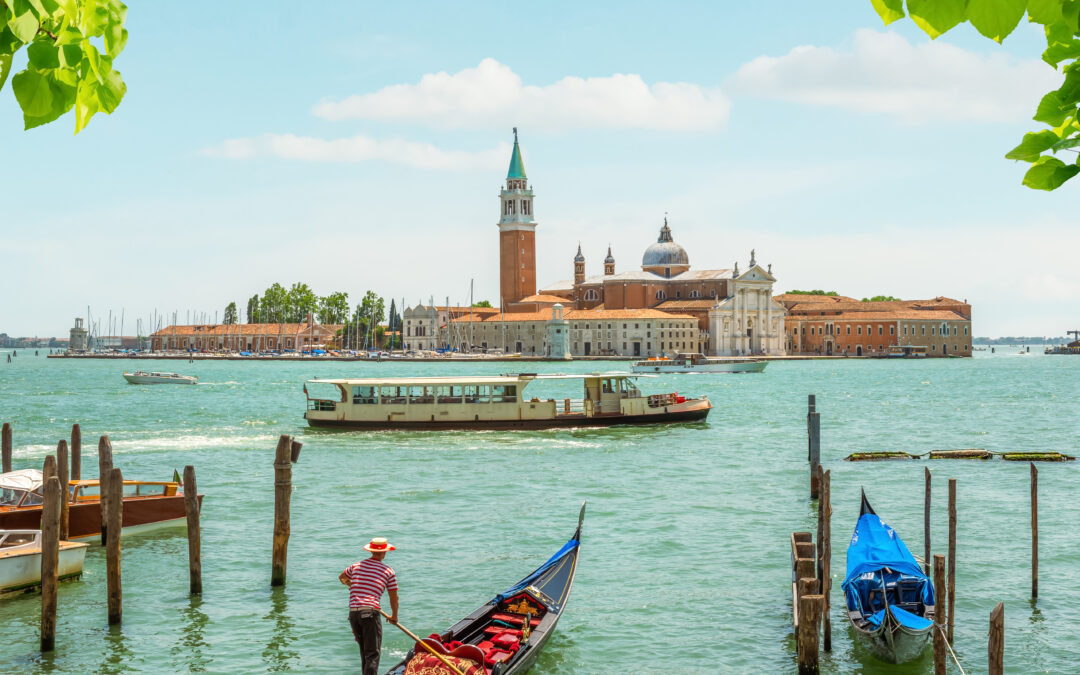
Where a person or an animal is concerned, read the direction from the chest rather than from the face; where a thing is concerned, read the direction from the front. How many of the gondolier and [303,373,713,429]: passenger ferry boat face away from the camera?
1

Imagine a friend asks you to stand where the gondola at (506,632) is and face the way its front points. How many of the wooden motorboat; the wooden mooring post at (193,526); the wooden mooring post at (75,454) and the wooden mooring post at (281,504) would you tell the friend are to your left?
4

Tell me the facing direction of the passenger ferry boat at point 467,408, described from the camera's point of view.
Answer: facing to the right of the viewer

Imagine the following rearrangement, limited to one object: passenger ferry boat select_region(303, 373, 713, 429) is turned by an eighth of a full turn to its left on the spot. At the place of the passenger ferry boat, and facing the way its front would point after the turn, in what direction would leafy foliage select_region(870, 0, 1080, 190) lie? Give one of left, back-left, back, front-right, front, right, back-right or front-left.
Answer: back-right

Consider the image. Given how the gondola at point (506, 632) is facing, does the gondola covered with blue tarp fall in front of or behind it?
in front

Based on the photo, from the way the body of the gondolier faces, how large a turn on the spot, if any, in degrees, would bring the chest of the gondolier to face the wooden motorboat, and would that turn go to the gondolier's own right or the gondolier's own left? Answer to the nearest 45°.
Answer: approximately 45° to the gondolier's own left

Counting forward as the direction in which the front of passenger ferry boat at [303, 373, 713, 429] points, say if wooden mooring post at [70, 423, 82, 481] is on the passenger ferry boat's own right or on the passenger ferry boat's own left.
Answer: on the passenger ferry boat's own right

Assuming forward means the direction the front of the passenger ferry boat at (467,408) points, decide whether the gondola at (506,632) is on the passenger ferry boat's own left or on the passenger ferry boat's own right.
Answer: on the passenger ferry boat's own right

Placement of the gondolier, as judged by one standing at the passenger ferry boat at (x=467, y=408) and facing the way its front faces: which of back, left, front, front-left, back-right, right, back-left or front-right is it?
right

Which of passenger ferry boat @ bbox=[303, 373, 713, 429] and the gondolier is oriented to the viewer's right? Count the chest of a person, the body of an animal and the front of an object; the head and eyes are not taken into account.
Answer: the passenger ferry boat

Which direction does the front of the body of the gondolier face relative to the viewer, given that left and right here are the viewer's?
facing away from the viewer

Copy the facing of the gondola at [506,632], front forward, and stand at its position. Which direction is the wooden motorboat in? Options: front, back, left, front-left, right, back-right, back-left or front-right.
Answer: left

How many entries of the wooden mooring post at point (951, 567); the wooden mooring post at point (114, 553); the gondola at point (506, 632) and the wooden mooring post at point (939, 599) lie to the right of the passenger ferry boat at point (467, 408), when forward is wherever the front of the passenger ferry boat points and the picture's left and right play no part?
4

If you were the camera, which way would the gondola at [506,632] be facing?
facing away from the viewer and to the right of the viewer
